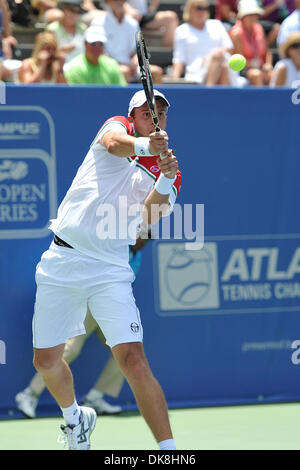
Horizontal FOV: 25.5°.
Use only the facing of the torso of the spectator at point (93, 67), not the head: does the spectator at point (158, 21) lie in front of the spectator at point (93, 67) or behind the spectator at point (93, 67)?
behind

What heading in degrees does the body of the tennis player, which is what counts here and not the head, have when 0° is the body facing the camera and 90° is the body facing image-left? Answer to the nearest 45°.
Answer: approximately 315°

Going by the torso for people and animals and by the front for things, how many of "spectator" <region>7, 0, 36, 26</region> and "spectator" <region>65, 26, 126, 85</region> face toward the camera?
2

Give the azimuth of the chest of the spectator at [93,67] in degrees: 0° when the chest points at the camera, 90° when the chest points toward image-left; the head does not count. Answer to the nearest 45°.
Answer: approximately 0°

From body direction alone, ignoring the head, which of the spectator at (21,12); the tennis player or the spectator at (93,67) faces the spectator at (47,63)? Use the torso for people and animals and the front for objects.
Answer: the spectator at (21,12)

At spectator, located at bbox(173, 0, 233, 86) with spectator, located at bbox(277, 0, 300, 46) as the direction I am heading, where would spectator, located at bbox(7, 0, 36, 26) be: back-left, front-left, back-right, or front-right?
back-left

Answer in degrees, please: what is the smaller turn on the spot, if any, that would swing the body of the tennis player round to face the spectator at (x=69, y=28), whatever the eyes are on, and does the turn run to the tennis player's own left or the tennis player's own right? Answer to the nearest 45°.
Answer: approximately 135° to the tennis player's own left

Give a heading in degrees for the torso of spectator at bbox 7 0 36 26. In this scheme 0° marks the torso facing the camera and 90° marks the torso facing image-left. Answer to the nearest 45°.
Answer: approximately 0°

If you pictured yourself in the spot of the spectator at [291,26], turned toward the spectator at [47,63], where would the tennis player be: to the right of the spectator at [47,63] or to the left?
left
